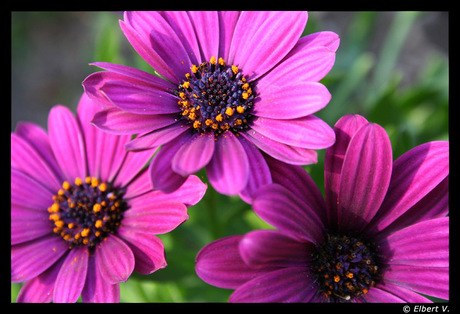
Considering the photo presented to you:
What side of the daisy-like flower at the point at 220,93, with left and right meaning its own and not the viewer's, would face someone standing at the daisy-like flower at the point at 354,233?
left

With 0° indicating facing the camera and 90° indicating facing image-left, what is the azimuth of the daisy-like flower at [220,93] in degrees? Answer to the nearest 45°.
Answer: approximately 0°

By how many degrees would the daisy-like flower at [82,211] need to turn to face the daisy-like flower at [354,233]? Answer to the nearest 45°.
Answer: approximately 45° to its left

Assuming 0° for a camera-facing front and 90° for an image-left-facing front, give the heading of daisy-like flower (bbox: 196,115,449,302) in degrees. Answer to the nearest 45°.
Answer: approximately 0°

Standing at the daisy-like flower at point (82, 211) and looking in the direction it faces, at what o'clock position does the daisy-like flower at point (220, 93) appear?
the daisy-like flower at point (220, 93) is roughly at 10 o'clock from the daisy-like flower at point (82, 211).

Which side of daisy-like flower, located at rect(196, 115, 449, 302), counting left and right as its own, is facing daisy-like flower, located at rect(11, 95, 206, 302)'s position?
right

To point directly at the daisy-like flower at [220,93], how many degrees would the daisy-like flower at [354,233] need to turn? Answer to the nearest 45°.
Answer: approximately 90° to its right
